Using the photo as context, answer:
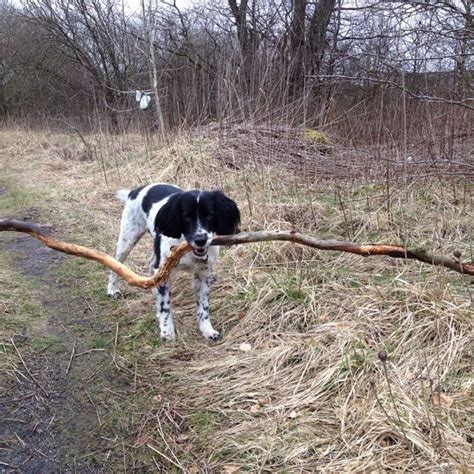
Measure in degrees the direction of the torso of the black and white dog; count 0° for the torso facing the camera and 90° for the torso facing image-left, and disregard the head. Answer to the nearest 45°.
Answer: approximately 315°

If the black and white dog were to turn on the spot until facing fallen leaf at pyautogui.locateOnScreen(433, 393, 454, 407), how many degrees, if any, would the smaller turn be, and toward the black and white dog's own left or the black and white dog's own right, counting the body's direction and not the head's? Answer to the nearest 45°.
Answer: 0° — it already faces it
